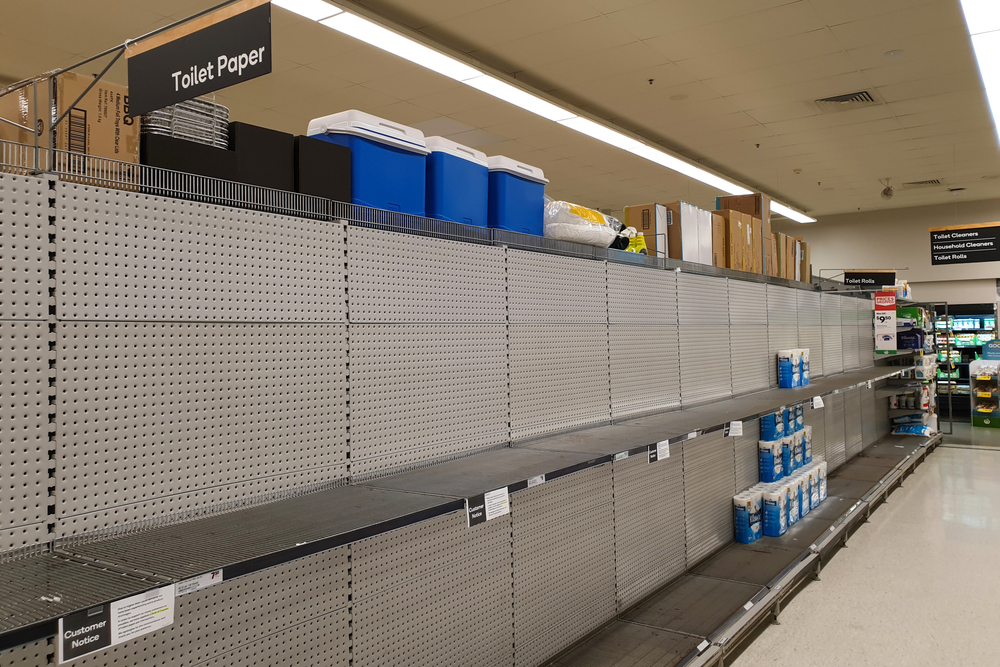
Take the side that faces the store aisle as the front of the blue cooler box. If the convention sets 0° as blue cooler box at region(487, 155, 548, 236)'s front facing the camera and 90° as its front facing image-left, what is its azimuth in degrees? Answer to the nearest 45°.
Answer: approximately 315°

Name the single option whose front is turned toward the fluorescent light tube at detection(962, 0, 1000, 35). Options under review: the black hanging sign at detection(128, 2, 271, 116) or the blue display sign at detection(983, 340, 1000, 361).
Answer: the blue display sign

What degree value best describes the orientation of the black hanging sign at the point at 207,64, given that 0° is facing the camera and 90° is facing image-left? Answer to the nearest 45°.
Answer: approximately 45°

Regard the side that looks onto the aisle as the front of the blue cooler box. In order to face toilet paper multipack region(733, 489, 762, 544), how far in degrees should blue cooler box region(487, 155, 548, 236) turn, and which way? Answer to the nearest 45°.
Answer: approximately 90° to its left

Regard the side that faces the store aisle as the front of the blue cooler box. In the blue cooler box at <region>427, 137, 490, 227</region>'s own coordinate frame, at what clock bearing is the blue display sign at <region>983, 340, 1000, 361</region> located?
The blue display sign is roughly at 9 o'clock from the blue cooler box.

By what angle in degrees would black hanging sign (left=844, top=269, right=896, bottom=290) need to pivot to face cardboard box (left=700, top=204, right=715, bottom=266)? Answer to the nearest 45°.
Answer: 0° — it already faces it

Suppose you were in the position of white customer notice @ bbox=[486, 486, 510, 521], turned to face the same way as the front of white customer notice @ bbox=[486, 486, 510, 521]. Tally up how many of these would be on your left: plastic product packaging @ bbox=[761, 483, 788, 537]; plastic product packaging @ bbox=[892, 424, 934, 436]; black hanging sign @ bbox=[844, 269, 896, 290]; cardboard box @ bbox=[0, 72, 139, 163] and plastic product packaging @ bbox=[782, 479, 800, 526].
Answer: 4

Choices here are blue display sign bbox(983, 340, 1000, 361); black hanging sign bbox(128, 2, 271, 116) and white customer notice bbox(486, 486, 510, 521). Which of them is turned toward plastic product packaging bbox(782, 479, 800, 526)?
the blue display sign

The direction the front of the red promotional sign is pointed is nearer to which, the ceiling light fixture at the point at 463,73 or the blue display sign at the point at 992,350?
the ceiling light fixture
